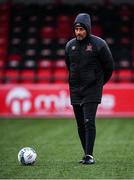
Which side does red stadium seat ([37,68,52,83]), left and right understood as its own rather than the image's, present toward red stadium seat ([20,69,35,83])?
right

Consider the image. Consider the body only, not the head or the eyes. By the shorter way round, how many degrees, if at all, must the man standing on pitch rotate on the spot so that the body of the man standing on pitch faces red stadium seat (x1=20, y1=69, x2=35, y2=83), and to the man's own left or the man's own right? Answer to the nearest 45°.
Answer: approximately 135° to the man's own right

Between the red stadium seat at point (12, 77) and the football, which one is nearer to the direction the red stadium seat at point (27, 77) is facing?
the football

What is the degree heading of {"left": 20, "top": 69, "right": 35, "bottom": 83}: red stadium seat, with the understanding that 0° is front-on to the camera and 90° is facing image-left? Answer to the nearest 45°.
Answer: approximately 0°

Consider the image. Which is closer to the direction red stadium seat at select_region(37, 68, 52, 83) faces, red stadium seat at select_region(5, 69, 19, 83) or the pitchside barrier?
the pitchside barrier

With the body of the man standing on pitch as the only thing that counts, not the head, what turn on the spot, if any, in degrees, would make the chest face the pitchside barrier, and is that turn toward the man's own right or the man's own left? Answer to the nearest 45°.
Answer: approximately 135° to the man's own right

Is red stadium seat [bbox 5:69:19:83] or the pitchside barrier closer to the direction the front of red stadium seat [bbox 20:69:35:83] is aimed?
the pitchside barrier

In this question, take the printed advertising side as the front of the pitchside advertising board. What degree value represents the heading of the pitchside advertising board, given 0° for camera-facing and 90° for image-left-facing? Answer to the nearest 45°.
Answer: approximately 0°
